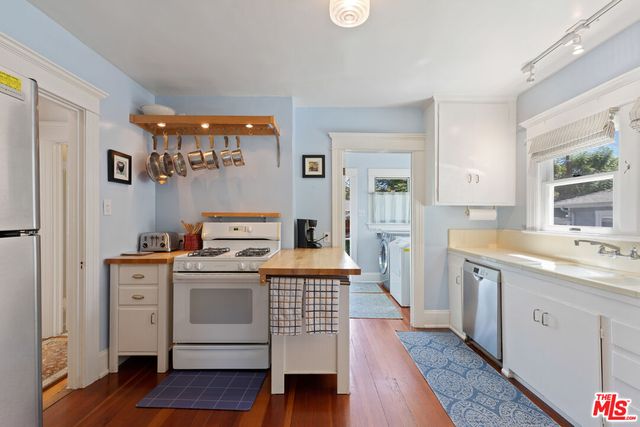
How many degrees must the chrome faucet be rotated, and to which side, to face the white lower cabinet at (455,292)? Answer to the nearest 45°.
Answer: approximately 90° to its right

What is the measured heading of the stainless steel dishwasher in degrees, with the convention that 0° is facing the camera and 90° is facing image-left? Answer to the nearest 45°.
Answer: approximately 45°

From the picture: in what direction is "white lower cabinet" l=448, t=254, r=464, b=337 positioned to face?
to the viewer's left

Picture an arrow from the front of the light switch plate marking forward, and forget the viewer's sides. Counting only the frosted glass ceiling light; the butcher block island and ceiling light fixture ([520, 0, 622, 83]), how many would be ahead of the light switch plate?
3

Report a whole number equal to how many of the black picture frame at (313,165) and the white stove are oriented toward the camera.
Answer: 2

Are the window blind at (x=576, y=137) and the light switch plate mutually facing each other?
yes
